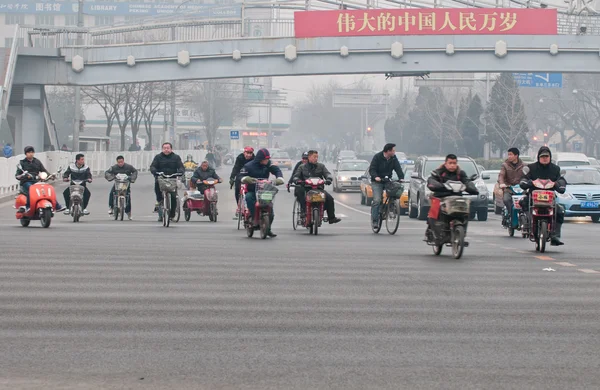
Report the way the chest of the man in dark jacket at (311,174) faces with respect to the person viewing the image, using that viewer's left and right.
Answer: facing the viewer

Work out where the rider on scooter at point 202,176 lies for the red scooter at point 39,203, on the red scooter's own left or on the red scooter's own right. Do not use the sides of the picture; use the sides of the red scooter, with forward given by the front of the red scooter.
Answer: on the red scooter's own left

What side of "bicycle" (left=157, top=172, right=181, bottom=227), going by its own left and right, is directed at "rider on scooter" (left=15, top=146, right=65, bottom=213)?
right

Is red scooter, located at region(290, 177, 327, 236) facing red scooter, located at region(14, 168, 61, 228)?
no

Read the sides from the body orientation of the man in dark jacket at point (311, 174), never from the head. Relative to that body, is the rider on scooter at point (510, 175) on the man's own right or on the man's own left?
on the man's own left

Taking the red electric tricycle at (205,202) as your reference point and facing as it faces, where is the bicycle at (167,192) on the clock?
The bicycle is roughly at 2 o'clock from the red electric tricycle.

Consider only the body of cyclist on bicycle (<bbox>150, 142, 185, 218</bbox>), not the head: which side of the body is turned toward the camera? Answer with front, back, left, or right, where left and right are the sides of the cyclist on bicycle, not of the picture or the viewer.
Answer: front

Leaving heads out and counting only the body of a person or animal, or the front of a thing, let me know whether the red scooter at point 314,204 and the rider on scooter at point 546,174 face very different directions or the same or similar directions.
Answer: same or similar directions

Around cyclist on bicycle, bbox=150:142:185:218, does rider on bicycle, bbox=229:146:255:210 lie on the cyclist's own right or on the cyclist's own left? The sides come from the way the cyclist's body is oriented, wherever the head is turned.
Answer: on the cyclist's own left

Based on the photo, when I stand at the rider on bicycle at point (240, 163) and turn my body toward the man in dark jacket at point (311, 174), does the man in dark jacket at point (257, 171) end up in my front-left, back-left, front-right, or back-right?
front-right

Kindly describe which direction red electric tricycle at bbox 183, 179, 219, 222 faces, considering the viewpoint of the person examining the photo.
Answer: facing the viewer and to the right of the viewer

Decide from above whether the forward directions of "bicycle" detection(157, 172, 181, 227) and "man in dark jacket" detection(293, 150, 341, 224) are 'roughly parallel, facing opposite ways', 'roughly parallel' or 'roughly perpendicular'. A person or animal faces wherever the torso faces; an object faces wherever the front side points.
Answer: roughly parallel

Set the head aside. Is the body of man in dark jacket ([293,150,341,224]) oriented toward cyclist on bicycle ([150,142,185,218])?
no

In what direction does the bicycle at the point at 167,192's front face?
toward the camera

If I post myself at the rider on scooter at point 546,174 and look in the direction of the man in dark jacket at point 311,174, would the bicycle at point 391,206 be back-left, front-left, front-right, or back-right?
front-right
